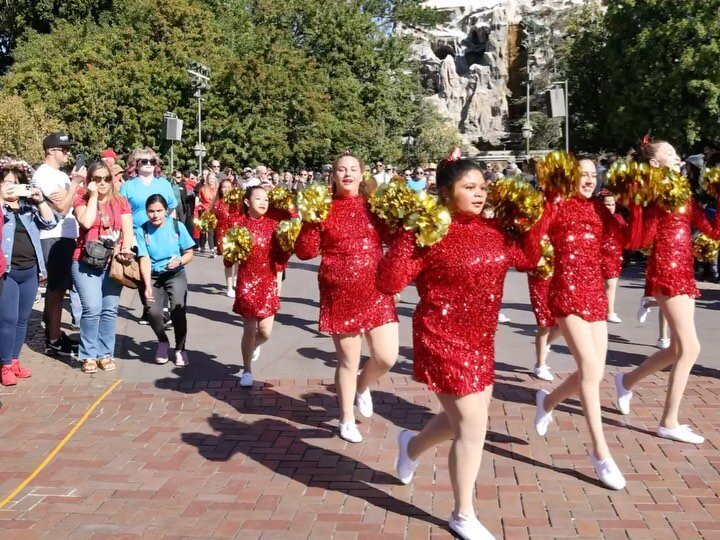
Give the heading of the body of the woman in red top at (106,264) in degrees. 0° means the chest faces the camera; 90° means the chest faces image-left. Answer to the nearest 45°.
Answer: approximately 0°

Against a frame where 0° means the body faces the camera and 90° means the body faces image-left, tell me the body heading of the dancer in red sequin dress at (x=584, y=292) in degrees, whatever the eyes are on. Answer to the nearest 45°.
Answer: approximately 315°

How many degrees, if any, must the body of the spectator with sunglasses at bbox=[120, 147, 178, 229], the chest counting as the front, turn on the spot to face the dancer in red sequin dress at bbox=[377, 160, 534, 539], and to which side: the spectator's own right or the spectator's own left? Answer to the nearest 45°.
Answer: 0° — they already face them

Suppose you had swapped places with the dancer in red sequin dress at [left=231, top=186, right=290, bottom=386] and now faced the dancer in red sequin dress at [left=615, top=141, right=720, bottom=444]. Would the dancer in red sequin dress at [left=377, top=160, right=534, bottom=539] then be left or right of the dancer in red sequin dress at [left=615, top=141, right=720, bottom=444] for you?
right

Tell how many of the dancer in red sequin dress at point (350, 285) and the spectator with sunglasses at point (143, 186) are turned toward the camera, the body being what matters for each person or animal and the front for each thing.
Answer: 2
